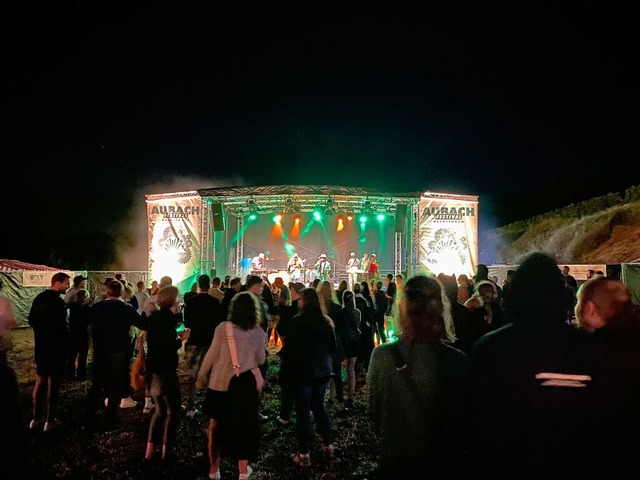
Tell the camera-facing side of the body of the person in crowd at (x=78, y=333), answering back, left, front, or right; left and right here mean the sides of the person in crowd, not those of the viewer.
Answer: back

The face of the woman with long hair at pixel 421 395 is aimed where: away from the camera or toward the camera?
away from the camera

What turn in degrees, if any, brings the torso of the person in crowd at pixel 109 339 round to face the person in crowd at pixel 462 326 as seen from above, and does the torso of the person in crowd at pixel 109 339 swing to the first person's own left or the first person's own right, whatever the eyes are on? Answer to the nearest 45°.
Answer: approximately 135° to the first person's own right

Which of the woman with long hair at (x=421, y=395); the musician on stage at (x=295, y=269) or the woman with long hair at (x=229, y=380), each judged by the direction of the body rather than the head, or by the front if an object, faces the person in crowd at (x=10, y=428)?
the musician on stage

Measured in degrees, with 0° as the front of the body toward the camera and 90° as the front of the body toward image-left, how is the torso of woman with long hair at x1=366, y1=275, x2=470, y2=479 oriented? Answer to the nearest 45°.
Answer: approximately 180°

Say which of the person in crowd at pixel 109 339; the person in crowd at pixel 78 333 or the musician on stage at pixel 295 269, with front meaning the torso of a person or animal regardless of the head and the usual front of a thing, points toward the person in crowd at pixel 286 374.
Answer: the musician on stage

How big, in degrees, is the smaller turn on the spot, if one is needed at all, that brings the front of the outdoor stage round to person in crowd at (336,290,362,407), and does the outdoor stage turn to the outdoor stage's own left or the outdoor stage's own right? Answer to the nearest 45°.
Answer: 0° — it already faces them

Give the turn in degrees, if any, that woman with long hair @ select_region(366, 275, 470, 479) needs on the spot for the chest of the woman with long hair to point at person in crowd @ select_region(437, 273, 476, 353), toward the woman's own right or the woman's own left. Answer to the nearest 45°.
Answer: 0° — they already face them

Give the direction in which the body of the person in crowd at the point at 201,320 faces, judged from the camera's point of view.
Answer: away from the camera

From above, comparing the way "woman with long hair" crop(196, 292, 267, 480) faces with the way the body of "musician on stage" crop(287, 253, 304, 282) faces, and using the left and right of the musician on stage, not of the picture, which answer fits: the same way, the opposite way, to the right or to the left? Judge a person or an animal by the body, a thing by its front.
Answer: the opposite way

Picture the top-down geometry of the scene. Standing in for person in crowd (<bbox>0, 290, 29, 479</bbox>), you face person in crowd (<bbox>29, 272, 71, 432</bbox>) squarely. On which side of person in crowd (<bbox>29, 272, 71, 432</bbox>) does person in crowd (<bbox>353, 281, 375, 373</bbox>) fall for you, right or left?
right

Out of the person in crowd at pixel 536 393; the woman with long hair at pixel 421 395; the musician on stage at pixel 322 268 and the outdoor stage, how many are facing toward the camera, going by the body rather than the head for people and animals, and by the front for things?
2

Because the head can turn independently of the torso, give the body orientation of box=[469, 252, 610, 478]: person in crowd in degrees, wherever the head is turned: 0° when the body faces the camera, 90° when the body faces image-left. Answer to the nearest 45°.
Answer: approximately 180°
